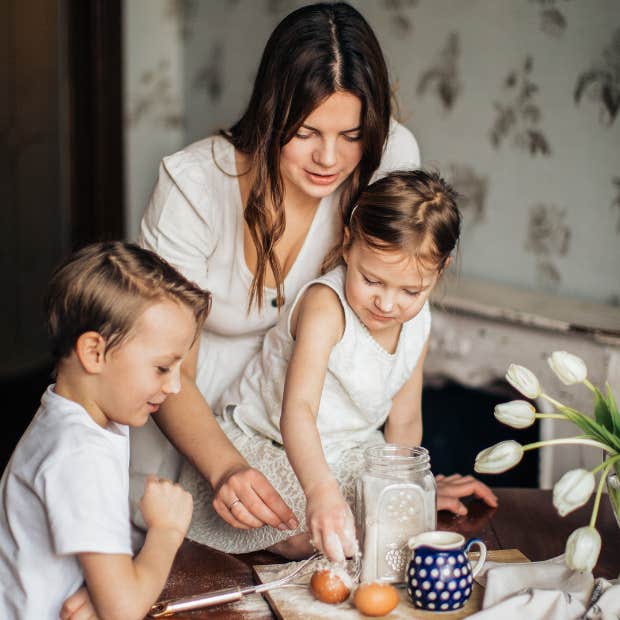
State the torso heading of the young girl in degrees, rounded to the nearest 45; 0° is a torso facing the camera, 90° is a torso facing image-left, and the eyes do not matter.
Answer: approximately 315°

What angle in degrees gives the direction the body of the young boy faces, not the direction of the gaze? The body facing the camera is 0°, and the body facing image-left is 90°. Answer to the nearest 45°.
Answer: approximately 270°

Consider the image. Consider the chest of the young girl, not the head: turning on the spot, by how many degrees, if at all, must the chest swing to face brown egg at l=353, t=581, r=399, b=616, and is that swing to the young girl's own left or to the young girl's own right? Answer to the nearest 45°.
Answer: approximately 45° to the young girl's own right

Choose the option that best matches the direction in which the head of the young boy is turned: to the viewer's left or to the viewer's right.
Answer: to the viewer's right
